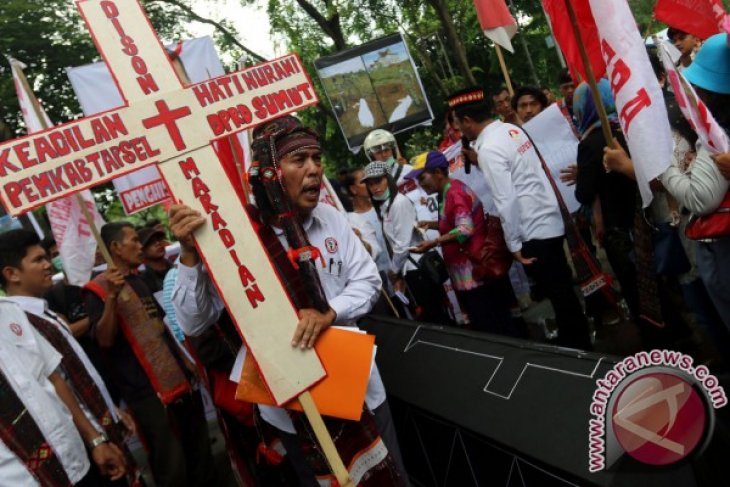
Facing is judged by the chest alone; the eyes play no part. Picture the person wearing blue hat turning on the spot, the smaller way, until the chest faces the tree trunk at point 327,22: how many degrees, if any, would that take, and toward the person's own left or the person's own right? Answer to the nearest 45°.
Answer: approximately 45° to the person's own right

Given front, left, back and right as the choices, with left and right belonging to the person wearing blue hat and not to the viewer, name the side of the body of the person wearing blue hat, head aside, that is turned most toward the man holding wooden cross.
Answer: front

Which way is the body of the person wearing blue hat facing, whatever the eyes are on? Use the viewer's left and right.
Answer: facing to the left of the viewer

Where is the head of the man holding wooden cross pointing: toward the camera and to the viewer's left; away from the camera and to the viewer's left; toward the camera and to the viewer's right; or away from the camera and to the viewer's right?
toward the camera and to the viewer's right
